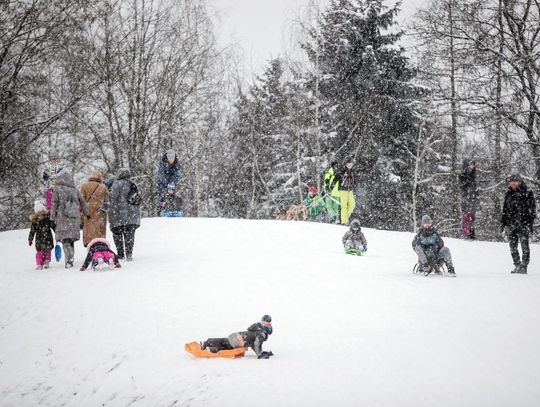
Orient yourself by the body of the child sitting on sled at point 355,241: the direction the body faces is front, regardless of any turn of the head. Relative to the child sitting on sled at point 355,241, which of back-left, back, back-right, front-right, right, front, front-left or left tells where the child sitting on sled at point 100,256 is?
front-right

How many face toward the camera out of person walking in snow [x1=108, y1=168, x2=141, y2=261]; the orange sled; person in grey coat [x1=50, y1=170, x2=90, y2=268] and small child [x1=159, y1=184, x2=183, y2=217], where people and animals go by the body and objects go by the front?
1

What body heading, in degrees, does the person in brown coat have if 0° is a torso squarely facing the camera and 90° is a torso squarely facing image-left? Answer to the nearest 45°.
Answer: approximately 180°

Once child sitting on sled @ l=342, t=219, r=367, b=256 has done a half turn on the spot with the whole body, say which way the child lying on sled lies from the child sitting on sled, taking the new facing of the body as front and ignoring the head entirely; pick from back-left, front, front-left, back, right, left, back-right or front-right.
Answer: back

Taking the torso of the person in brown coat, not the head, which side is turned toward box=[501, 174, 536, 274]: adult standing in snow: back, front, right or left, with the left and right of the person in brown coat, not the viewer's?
right

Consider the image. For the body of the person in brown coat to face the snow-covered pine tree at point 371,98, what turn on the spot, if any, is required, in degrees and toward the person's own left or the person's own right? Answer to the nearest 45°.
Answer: approximately 45° to the person's own right

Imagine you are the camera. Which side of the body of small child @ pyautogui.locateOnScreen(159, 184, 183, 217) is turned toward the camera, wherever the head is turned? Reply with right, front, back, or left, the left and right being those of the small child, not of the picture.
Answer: front

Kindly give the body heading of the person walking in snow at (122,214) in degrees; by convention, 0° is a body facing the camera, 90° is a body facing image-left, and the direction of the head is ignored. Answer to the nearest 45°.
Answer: approximately 180°

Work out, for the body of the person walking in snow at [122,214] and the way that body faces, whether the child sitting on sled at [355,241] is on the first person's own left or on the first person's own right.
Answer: on the first person's own right

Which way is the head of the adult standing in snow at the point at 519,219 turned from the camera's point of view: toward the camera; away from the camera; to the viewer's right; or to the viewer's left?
toward the camera

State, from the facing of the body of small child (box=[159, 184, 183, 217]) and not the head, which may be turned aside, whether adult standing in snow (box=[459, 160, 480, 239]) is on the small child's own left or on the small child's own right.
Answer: on the small child's own left

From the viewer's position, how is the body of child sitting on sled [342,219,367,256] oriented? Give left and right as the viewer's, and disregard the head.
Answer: facing the viewer

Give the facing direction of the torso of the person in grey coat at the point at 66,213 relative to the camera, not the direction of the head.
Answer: away from the camera

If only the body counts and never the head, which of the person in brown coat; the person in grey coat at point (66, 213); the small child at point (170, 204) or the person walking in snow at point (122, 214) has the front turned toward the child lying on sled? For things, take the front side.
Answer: the small child

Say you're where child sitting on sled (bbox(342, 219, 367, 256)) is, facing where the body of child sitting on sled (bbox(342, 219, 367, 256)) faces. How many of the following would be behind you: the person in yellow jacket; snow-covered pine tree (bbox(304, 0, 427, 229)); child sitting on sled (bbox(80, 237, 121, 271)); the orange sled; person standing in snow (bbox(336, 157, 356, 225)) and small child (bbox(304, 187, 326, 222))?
4

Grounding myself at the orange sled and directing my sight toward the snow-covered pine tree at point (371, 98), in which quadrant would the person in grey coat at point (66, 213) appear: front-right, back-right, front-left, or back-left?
front-left
